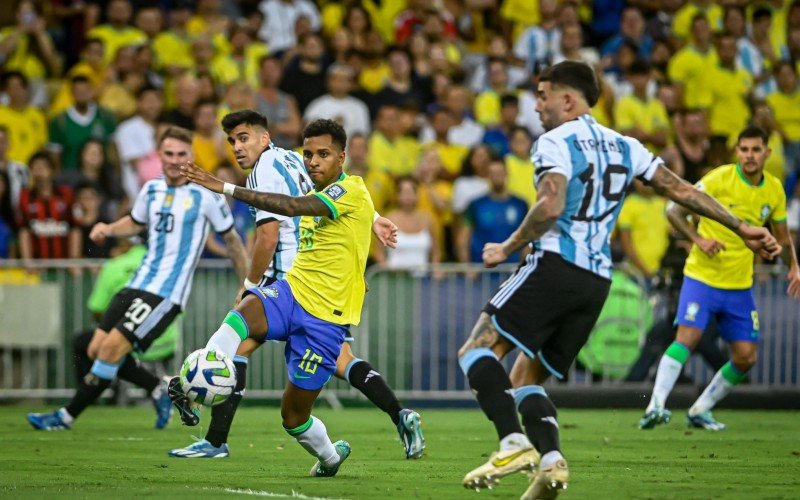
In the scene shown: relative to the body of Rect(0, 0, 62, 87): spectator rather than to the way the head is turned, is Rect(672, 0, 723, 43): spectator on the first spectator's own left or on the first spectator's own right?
on the first spectator's own left

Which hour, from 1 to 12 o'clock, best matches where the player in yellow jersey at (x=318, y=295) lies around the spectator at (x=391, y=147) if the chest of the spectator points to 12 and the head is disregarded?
The player in yellow jersey is roughly at 12 o'clock from the spectator.

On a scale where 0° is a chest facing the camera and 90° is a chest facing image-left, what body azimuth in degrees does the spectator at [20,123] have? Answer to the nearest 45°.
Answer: approximately 0°

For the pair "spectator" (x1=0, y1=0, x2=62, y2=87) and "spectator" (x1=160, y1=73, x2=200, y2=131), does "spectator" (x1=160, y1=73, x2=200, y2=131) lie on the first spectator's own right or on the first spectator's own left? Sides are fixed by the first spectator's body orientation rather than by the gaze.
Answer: on the first spectator's own left

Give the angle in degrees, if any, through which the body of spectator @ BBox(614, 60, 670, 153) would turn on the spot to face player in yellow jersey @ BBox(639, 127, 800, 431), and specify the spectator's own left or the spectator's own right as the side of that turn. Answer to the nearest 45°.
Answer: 0° — they already face them
